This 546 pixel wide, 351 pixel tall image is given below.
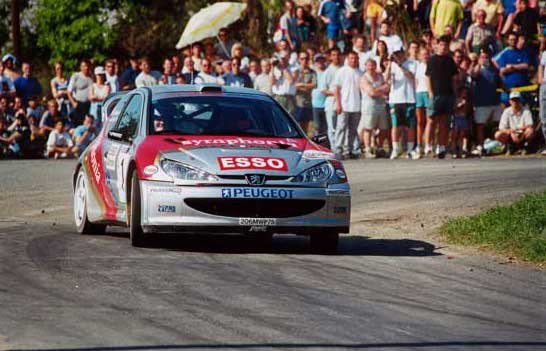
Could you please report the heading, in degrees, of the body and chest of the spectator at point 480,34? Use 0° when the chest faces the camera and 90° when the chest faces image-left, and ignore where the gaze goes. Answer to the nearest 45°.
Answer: approximately 0°

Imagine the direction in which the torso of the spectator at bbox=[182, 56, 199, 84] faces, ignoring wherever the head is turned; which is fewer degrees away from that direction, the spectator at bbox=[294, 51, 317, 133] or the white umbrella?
the spectator

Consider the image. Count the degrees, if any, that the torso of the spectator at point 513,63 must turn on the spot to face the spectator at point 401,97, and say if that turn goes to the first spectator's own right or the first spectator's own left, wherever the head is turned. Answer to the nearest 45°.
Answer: approximately 90° to the first spectator's own right

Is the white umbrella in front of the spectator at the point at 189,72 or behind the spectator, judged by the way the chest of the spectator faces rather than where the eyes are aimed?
behind

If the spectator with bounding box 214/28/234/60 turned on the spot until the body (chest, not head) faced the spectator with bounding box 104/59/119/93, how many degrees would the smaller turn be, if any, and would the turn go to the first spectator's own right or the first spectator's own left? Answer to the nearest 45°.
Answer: approximately 45° to the first spectator's own right

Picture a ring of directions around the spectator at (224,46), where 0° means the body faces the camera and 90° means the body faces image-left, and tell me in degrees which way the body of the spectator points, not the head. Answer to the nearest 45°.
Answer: approximately 0°

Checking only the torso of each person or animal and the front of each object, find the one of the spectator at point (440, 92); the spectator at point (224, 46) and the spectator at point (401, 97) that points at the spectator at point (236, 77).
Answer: the spectator at point (224, 46)

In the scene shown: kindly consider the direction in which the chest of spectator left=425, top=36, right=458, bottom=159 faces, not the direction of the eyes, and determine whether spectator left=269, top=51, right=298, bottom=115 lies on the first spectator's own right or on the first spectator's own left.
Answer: on the first spectator's own right
